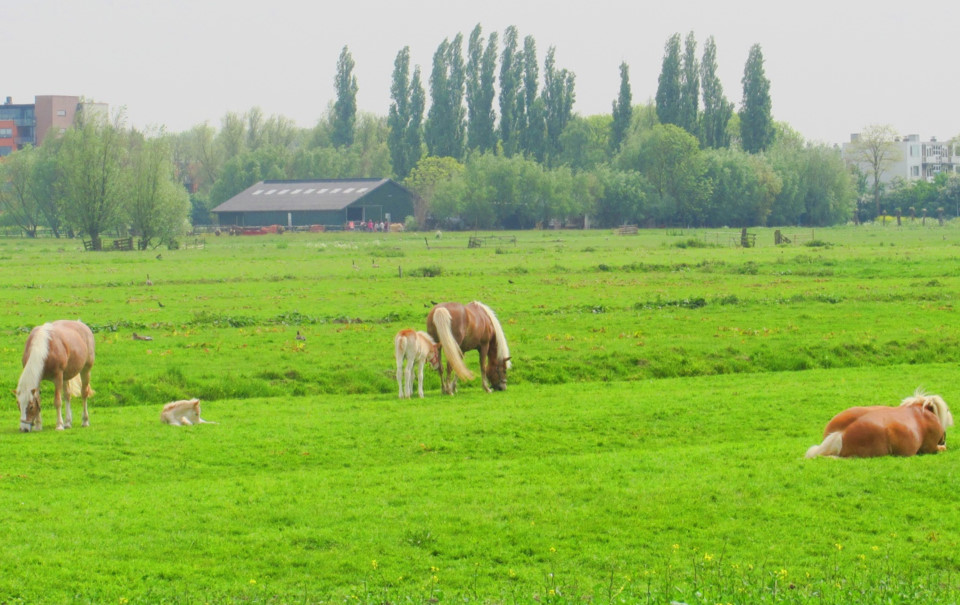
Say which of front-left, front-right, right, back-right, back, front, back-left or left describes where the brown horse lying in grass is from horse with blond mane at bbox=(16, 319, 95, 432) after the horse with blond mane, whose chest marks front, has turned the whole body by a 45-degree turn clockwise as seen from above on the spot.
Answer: back-left

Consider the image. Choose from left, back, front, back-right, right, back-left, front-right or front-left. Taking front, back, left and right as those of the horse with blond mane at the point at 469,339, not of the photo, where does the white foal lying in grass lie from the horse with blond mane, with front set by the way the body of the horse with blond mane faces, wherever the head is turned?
back

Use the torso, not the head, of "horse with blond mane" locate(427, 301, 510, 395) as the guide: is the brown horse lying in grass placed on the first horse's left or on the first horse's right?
on the first horse's right

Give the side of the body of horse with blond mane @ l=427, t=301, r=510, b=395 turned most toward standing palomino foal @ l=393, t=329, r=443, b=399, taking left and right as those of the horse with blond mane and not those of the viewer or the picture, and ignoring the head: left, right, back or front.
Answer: back

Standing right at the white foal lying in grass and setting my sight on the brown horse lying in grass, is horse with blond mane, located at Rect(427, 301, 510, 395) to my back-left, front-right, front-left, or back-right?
front-left

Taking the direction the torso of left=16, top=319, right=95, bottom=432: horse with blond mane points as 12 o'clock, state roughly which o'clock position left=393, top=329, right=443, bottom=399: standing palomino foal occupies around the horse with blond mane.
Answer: The standing palomino foal is roughly at 7 o'clock from the horse with blond mane.

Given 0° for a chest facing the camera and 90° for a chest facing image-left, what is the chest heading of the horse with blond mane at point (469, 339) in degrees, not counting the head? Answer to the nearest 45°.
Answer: approximately 225°

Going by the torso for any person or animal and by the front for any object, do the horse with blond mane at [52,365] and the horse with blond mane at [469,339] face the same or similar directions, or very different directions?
very different directions

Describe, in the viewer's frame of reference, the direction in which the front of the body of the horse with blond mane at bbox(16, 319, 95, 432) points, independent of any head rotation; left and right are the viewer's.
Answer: facing the viewer and to the left of the viewer

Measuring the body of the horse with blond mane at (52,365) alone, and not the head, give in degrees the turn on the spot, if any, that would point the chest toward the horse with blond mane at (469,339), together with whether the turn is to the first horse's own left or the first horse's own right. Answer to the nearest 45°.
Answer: approximately 135° to the first horse's own left
